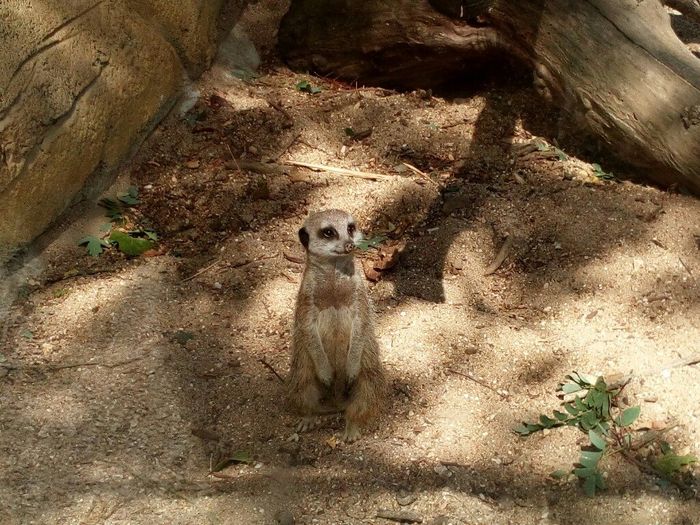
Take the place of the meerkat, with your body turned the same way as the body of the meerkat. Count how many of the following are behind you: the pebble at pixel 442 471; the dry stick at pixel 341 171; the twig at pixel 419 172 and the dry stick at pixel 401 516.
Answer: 2

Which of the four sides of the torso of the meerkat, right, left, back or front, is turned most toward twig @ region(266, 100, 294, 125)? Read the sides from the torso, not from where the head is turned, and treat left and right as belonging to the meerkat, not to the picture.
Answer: back

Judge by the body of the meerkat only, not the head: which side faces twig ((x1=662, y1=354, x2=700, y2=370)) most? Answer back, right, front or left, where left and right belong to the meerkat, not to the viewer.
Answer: left

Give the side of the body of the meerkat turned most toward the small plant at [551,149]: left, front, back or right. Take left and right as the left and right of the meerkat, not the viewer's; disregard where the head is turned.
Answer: back

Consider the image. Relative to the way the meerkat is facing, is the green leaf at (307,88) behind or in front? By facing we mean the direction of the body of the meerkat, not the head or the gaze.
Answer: behind

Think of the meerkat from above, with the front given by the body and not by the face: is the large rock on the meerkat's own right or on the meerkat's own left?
on the meerkat's own right

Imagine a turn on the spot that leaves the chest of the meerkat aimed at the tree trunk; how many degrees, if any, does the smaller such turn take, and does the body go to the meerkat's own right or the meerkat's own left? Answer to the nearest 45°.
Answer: approximately 180°

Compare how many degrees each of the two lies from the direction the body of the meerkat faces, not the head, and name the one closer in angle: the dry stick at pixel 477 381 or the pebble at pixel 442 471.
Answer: the pebble

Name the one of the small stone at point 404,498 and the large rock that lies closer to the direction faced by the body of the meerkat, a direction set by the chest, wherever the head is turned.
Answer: the small stone

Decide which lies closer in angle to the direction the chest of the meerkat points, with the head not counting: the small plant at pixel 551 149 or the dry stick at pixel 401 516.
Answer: the dry stick

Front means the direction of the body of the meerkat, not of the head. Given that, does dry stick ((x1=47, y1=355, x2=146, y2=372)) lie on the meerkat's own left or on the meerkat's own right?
on the meerkat's own right

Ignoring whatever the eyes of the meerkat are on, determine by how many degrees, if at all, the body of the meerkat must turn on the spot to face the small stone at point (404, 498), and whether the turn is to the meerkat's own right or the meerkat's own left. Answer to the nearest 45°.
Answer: approximately 45° to the meerkat's own left

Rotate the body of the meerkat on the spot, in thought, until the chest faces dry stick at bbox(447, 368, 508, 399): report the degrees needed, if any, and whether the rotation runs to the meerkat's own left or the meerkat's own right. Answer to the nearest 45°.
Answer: approximately 90° to the meerkat's own left

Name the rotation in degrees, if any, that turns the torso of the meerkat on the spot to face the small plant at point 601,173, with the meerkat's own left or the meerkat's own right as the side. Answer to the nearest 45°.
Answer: approximately 135° to the meerkat's own left

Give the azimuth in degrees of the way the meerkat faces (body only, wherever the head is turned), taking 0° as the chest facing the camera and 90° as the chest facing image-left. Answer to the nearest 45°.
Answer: approximately 0°
